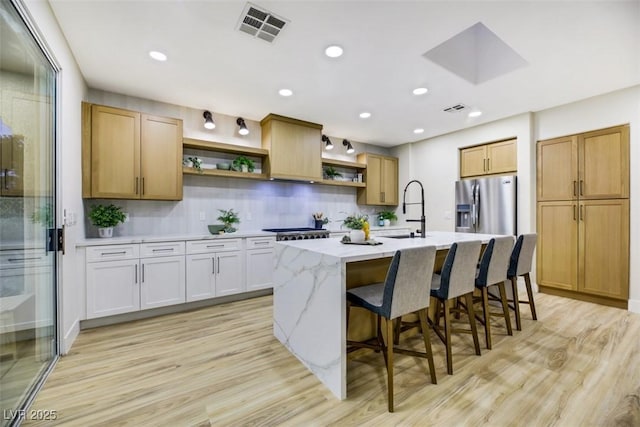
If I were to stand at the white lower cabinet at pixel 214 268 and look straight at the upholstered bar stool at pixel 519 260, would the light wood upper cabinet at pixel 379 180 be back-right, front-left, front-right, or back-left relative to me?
front-left

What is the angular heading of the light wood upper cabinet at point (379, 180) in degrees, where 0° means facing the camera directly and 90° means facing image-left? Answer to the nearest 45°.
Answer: approximately 315°

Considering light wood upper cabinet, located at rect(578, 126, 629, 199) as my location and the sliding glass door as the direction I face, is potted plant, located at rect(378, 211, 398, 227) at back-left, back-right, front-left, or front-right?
front-right

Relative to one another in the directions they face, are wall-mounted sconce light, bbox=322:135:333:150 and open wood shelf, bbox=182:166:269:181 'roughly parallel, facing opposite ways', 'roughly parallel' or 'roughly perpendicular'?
roughly parallel

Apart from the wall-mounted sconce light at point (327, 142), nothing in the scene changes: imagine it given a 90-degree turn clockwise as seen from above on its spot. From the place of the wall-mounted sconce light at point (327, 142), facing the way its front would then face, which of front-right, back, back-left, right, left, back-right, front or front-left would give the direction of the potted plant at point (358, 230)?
front-left

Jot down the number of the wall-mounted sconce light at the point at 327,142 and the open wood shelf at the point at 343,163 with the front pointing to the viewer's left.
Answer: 0

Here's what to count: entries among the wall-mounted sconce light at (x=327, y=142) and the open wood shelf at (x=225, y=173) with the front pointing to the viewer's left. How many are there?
0

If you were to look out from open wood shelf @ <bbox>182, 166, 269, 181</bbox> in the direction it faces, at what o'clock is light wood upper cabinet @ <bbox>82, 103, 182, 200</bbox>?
The light wood upper cabinet is roughly at 4 o'clock from the open wood shelf.

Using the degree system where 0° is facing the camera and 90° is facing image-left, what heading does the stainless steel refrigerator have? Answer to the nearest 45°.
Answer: approximately 45°

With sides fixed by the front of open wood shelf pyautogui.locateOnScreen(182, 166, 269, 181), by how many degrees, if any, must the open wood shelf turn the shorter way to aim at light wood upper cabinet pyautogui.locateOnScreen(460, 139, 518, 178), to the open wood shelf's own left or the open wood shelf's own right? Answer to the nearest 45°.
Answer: approximately 45° to the open wood shelf's own left

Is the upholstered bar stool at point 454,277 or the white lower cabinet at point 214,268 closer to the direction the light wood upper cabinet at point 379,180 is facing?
the upholstered bar stool

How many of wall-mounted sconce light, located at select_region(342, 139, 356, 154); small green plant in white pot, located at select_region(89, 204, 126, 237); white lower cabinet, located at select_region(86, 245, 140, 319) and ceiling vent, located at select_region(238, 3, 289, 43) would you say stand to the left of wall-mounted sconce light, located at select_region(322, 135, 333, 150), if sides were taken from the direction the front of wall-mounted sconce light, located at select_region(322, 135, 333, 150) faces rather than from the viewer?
1

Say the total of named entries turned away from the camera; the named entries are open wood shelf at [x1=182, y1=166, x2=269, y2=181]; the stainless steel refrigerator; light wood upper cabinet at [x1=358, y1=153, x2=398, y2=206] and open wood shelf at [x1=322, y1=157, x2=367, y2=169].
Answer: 0

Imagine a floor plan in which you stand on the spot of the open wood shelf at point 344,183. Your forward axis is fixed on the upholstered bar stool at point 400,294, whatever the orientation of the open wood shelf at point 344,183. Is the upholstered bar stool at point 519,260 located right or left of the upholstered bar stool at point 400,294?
left

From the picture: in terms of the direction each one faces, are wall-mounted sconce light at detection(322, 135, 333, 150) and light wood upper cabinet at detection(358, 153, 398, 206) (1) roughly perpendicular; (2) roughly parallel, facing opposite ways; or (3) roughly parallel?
roughly parallel
